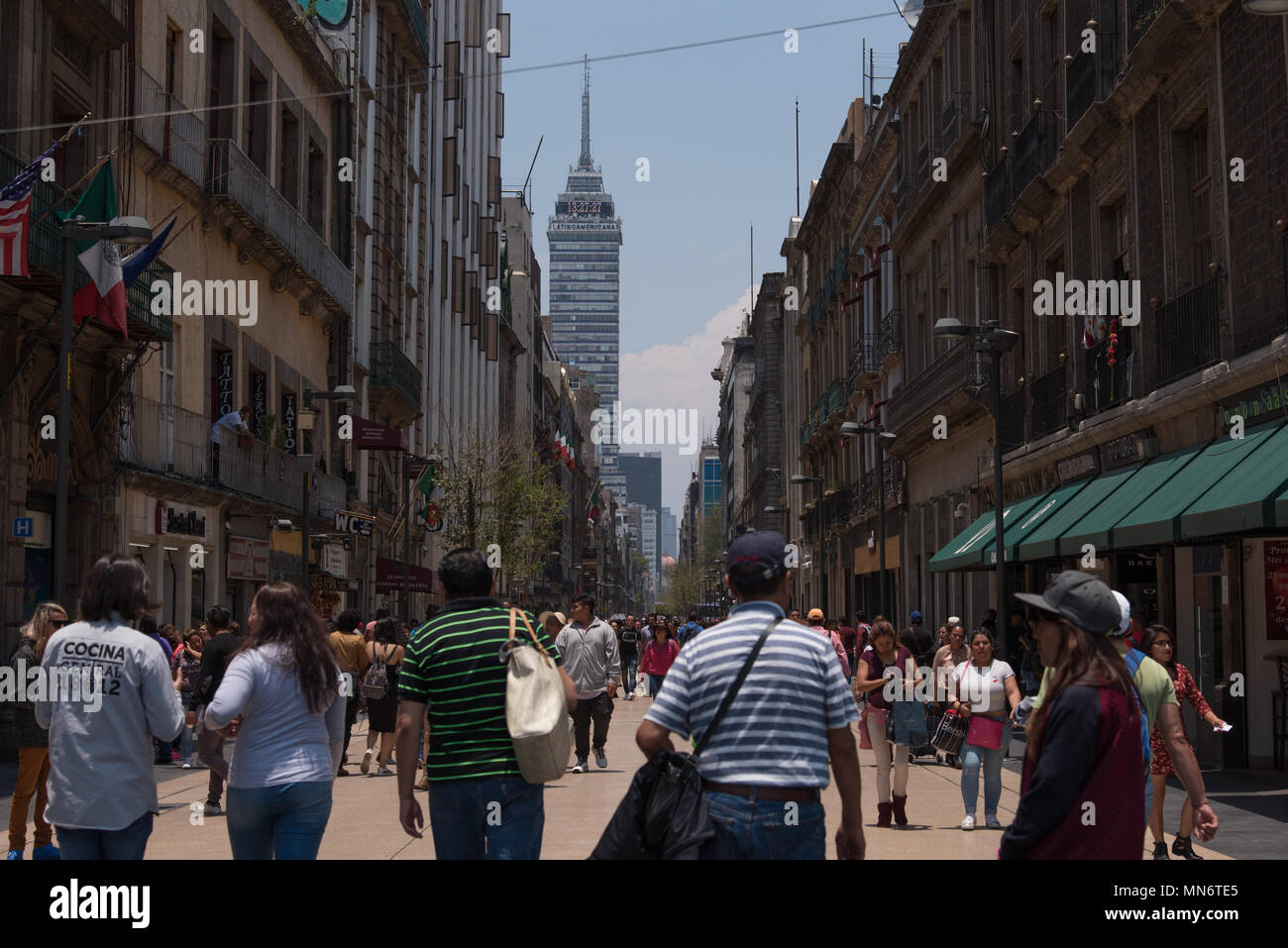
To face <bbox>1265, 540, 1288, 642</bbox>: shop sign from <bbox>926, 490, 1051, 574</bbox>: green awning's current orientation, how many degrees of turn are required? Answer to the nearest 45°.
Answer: approximately 90° to its left

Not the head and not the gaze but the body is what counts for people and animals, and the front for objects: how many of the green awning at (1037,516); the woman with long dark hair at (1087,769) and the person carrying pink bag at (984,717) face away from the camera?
0

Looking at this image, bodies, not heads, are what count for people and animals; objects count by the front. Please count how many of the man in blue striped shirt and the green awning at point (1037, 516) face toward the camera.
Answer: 0

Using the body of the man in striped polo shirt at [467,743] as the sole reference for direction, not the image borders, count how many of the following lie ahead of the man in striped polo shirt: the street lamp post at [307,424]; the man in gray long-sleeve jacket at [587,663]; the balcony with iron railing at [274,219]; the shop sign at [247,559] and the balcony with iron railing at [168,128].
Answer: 5

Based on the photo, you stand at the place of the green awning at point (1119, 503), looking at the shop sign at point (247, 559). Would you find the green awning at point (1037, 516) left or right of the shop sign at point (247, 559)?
right

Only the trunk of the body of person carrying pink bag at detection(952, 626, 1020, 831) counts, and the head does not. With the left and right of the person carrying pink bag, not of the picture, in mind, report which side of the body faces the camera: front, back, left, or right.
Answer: front

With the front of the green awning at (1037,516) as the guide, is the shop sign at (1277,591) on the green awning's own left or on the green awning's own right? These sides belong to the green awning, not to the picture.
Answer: on the green awning's own left

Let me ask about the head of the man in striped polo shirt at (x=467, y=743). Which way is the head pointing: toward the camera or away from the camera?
away from the camera

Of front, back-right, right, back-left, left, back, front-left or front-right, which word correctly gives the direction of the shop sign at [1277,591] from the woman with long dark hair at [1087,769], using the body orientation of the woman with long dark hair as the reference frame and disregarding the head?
right

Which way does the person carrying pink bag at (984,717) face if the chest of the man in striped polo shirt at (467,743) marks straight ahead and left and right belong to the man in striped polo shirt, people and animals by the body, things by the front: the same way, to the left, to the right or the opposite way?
the opposite way

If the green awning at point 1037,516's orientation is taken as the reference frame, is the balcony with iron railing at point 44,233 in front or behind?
in front

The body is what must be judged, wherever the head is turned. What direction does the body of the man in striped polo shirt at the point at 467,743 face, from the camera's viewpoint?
away from the camera

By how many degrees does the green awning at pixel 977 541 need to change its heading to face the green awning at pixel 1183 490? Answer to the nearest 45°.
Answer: approximately 90° to its left

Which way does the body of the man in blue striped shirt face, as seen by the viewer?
away from the camera

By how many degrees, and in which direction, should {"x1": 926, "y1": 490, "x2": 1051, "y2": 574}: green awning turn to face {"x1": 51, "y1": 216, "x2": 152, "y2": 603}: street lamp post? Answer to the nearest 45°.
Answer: approximately 45° to its left

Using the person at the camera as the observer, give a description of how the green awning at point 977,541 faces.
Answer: facing to the left of the viewer

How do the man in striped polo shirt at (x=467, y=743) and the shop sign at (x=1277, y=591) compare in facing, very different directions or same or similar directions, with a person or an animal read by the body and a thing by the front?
very different directions

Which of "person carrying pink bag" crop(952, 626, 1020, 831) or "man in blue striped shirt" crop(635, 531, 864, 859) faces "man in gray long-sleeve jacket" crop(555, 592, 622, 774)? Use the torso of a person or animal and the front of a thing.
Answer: the man in blue striped shirt
